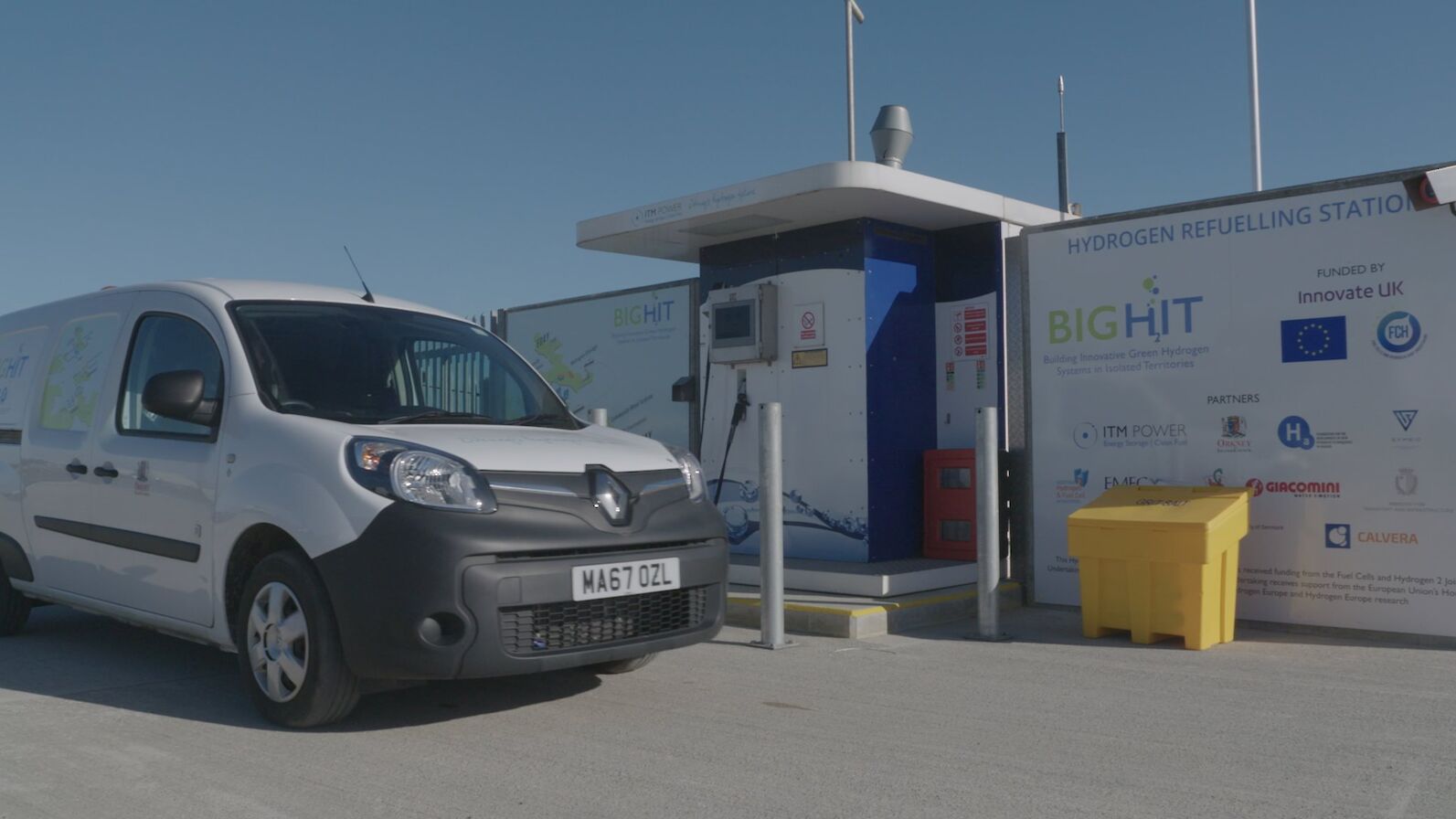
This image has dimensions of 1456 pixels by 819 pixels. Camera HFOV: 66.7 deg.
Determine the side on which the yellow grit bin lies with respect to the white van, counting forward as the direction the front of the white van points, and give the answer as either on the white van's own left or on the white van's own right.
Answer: on the white van's own left

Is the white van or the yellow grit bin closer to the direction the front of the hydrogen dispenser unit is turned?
the white van

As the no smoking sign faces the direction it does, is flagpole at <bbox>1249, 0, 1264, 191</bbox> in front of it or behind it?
behind

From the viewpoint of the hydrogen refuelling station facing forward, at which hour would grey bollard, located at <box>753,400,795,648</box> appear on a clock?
The grey bollard is roughly at 12 o'clock from the hydrogen refuelling station.

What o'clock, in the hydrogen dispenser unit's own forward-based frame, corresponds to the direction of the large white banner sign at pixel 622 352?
The large white banner sign is roughly at 3 o'clock from the hydrogen dispenser unit.

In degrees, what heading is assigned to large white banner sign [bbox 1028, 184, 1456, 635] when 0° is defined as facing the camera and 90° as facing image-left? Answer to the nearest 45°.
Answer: approximately 45°

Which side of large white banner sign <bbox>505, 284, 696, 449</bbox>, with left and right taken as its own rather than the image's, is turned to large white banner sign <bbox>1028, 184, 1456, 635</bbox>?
left
